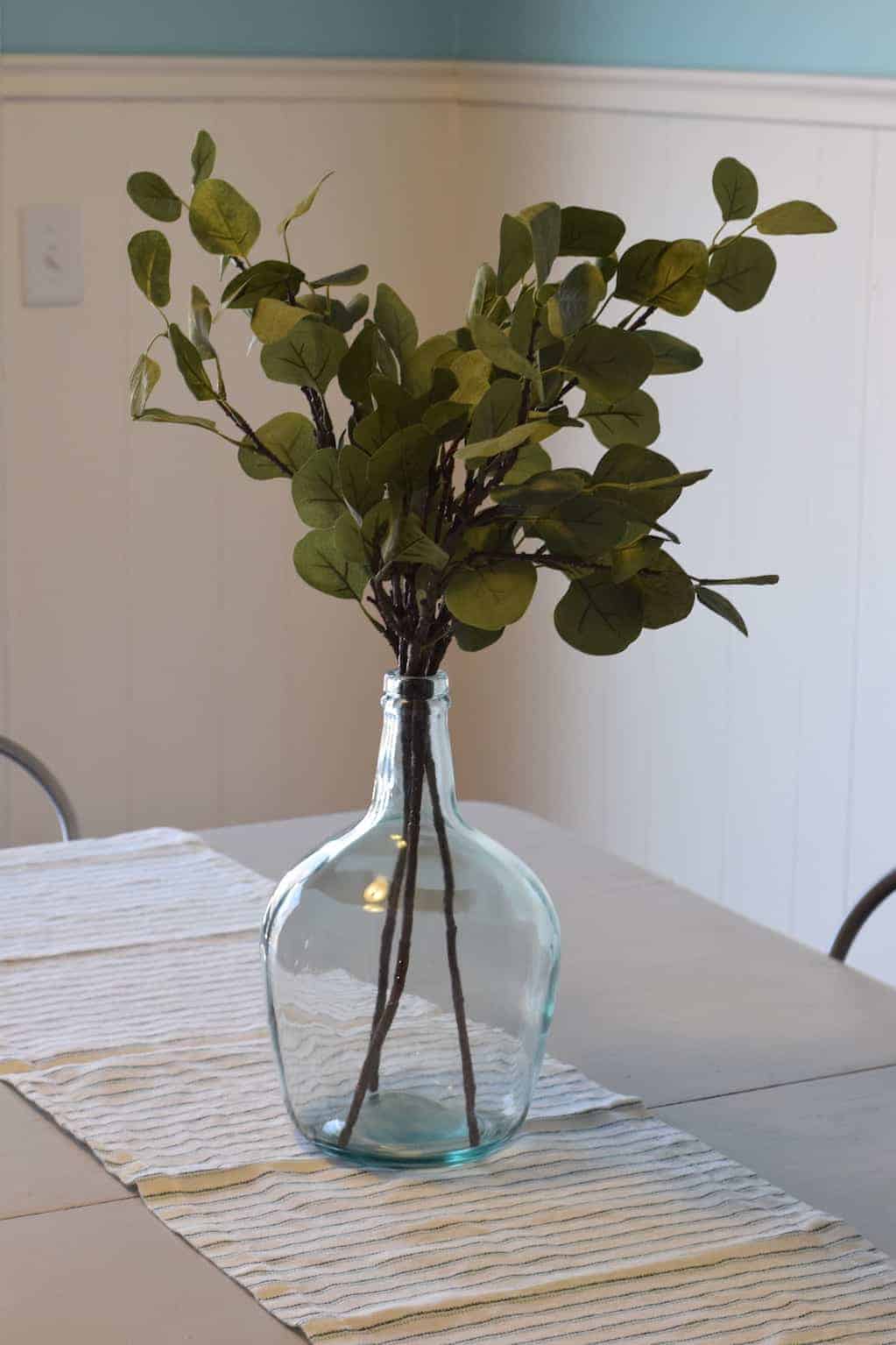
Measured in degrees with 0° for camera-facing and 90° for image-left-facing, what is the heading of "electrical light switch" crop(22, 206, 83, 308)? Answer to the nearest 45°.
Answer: approximately 0°

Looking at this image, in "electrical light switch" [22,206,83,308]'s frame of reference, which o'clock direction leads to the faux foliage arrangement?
The faux foliage arrangement is roughly at 12 o'clock from the electrical light switch.

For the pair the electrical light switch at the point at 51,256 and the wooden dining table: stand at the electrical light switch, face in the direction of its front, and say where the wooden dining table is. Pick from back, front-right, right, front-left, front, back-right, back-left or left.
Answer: front

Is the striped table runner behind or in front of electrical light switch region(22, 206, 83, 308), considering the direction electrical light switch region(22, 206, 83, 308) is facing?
in front

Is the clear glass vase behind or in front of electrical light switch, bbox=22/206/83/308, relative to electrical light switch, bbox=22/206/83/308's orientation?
in front
